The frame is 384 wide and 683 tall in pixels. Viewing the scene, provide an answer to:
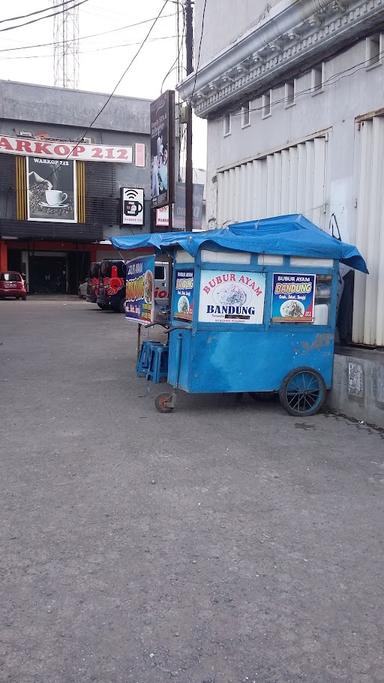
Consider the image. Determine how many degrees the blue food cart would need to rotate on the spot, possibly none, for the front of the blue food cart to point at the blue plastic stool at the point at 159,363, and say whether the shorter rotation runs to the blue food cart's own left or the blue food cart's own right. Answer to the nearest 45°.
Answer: approximately 90° to the blue food cart's own right

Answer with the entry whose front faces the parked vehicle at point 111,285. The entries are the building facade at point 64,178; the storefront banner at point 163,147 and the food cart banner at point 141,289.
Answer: the building facade

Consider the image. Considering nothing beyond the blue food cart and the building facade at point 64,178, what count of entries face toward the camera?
2

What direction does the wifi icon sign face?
toward the camera

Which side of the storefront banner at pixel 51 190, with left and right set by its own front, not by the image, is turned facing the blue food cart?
front

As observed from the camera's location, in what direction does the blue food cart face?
facing the viewer

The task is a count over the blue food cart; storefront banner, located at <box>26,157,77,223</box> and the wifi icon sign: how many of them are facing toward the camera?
3

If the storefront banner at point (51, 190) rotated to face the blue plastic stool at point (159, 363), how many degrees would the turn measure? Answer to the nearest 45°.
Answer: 0° — it already faces it

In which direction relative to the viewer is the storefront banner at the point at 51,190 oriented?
toward the camera

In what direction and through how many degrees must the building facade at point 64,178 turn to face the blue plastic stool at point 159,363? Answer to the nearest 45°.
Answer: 0° — it already faces it

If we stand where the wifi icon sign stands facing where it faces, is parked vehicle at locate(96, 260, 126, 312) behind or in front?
in front

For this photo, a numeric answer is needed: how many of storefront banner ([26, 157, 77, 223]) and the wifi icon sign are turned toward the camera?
2

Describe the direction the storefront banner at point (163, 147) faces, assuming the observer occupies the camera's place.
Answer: facing the viewer and to the left of the viewer
